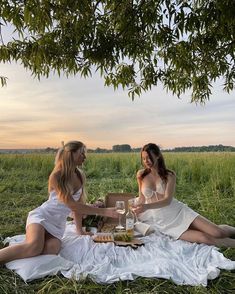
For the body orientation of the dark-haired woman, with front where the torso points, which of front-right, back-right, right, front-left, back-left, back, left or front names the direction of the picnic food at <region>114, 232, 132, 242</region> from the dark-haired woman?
front

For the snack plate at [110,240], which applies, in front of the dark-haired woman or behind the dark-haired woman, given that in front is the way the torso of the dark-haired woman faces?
in front

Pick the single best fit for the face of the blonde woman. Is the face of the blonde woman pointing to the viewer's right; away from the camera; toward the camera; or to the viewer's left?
to the viewer's right

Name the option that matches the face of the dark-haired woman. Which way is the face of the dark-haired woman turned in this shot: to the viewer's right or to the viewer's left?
to the viewer's left

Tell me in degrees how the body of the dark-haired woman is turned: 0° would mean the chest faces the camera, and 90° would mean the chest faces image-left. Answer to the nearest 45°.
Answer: approximately 45°

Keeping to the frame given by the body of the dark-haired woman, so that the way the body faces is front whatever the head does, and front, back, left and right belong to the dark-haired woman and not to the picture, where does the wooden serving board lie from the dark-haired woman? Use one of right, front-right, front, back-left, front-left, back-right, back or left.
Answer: front

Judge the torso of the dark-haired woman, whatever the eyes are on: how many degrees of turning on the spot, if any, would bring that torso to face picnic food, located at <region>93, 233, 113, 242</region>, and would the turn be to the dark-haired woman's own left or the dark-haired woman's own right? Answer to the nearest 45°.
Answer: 0° — they already face it

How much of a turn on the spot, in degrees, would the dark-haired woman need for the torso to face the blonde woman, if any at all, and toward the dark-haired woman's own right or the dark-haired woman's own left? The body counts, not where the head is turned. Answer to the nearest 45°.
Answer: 0° — they already face them
